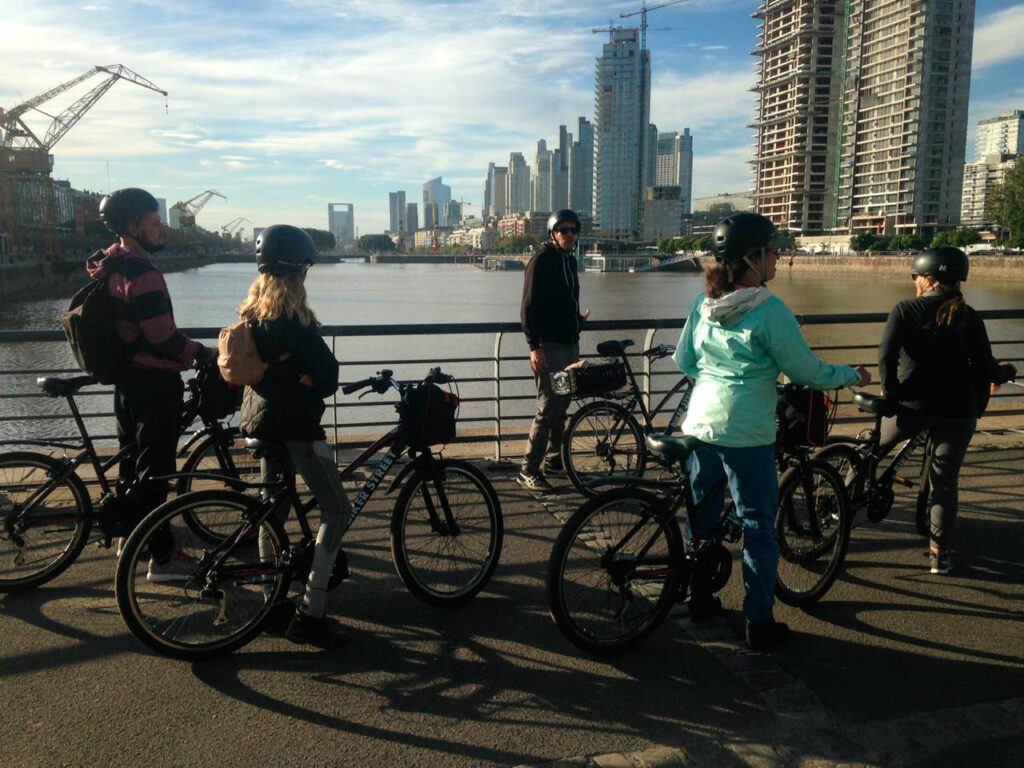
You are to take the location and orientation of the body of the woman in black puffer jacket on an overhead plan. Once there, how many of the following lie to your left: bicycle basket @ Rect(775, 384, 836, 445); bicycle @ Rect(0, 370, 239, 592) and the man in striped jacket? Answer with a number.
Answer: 2

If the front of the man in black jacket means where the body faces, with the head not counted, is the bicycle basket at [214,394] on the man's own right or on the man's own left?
on the man's own right

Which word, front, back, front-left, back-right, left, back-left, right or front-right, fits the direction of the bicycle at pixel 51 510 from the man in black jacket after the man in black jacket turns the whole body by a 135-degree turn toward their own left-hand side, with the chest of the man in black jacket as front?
back-left

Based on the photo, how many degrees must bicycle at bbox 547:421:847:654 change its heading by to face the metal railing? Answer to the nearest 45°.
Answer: approximately 45° to its left

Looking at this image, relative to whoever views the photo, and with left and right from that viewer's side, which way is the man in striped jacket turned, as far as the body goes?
facing to the right of the viewer

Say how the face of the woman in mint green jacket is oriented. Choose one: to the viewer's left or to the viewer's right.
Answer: to the viewer's right

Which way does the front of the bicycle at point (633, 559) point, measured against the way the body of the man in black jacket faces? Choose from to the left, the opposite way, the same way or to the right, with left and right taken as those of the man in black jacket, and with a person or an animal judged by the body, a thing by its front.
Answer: to the left

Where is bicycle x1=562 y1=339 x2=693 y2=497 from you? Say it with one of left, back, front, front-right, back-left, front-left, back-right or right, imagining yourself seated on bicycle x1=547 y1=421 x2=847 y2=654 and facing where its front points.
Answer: front-left

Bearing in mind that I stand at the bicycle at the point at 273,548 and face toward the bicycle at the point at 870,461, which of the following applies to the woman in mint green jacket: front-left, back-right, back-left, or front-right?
front-right

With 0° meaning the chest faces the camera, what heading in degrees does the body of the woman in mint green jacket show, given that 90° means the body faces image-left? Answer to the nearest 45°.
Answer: approximately 225°

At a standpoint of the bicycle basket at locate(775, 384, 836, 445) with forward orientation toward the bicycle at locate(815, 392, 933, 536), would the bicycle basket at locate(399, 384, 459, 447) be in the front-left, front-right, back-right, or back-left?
back-left

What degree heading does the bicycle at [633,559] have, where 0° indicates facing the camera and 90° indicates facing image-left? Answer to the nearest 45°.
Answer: approximately 225°

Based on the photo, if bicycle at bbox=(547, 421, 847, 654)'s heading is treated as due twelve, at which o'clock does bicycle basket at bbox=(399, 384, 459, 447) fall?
The bicycle basket is roughly at 8 o'clock from the bicycle.

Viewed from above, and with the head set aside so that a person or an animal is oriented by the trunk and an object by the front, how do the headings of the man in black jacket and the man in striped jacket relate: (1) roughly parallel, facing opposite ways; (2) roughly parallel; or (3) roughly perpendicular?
roughly perpendicular

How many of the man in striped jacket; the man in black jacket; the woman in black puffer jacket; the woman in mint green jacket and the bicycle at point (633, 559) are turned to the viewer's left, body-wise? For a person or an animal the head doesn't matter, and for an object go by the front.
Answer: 0

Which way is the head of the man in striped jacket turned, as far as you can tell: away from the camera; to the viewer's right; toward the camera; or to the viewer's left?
to the viewer's right

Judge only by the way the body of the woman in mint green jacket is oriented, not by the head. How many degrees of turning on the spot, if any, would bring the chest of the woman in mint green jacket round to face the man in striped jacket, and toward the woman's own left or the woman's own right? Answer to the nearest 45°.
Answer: approximately 135° to the woman's own left
